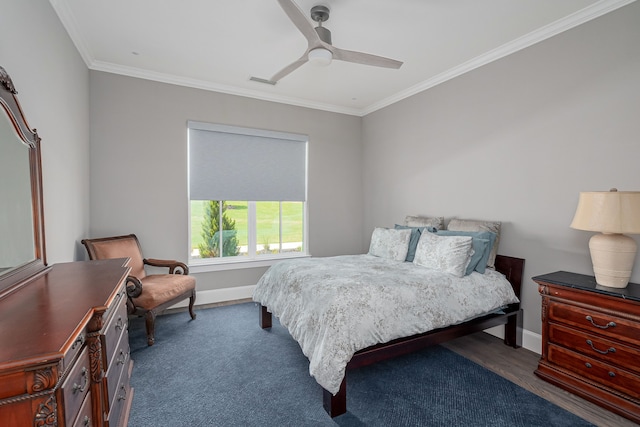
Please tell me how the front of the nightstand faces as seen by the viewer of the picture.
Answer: facing the viewer and to the left of the viewer

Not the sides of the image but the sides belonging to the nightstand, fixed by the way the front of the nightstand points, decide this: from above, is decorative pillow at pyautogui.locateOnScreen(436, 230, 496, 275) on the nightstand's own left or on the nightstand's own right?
on the nightstand's own right

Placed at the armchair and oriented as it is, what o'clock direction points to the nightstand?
The nightstand is roughly at 12 o'clock from the armchair.

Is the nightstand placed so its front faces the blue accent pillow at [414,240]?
no

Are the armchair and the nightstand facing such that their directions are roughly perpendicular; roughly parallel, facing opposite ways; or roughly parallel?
roughly parallel, facing opposite ways

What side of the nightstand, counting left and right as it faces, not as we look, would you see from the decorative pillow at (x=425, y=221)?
right

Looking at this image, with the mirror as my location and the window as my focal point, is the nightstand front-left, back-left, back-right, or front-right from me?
front-right

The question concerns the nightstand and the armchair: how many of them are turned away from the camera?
0

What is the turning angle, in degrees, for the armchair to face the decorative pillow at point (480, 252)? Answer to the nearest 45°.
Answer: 0° — it already faces it

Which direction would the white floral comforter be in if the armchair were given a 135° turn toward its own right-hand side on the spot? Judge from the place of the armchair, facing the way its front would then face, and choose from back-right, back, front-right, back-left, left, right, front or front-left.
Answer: back-left

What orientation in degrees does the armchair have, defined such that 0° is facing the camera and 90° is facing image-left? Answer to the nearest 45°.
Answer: approximately 315°

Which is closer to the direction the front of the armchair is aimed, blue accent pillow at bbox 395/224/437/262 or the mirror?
the blue accent pillow

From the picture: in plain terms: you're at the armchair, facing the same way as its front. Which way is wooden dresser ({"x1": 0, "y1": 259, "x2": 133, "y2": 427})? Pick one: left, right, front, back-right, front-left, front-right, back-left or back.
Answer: front-right

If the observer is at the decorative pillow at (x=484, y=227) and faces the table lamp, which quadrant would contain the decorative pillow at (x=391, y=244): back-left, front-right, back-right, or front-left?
back-right
